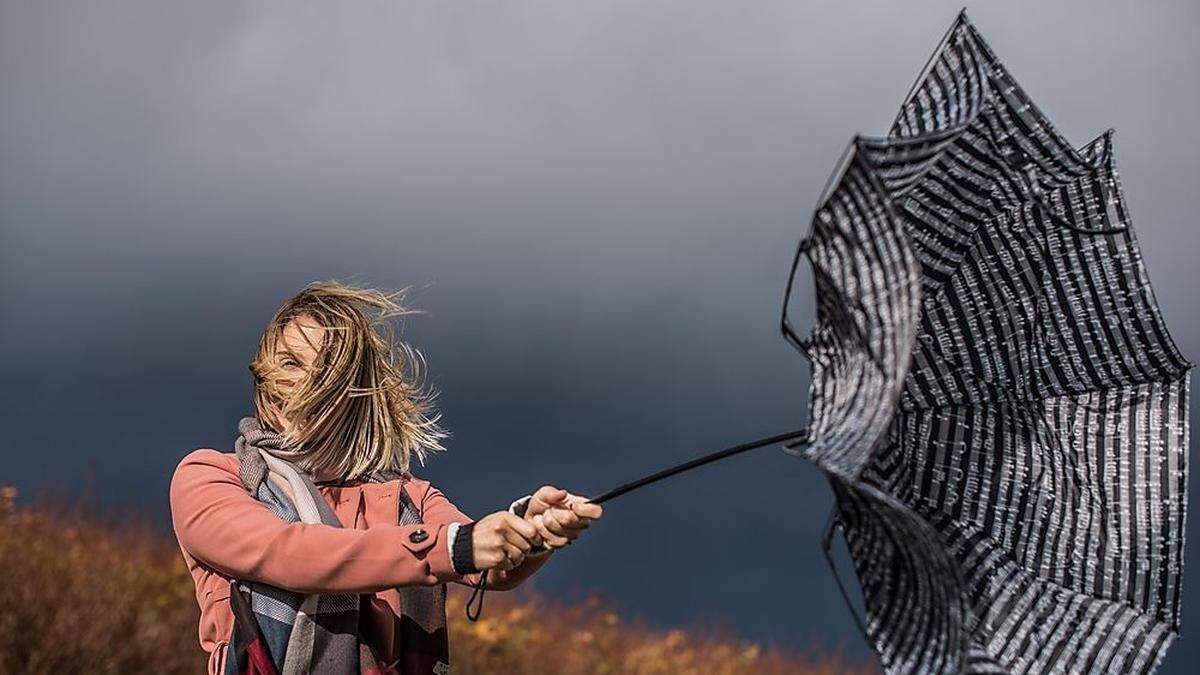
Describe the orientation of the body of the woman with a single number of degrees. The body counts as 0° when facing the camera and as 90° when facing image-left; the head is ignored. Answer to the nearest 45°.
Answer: approximately 315°

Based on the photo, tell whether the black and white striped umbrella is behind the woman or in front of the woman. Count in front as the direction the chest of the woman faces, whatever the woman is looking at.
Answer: in front
